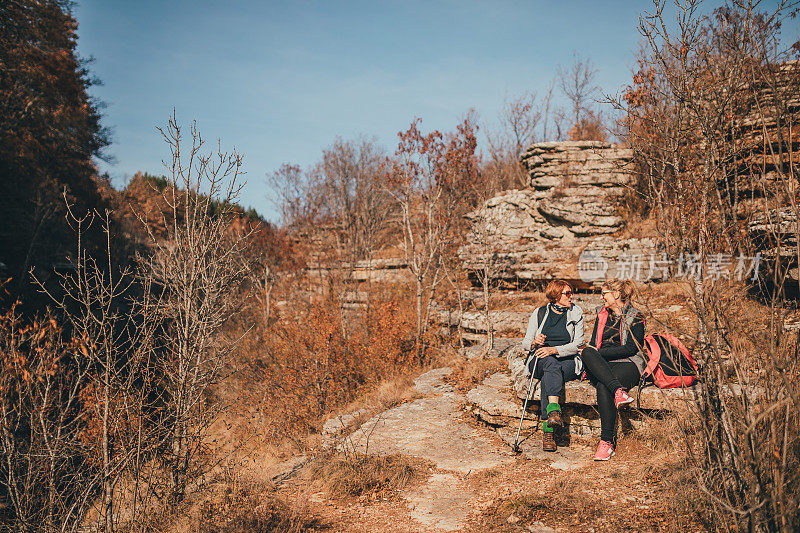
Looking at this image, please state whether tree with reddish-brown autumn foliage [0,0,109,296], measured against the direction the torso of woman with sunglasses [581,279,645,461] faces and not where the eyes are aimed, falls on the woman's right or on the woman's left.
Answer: on the woman's right

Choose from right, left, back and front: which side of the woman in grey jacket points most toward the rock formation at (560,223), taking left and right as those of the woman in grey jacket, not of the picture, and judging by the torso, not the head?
back

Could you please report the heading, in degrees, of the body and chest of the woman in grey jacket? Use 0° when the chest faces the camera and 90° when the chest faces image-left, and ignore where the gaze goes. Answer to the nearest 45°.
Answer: approximately 0°

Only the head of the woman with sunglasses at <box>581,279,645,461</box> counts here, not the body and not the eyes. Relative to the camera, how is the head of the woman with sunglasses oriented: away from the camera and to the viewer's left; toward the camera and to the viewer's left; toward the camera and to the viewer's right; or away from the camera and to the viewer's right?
toward the camera and to the viewer's left

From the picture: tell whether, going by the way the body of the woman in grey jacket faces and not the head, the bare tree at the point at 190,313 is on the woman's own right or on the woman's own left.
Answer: on the woman's own right

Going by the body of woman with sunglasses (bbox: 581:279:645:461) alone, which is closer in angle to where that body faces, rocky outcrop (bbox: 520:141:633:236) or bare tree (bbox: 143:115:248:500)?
the bare tree

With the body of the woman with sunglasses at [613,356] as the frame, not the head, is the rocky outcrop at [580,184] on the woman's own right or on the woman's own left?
on the woman's own right

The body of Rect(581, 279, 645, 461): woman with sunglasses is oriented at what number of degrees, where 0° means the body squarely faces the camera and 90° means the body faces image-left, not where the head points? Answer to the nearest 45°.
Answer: approximately 45°

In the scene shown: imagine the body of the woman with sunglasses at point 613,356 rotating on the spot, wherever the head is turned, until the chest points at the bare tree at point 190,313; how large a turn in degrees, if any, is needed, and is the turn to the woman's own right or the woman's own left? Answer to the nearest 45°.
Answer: approximately 45° to the woman's own right

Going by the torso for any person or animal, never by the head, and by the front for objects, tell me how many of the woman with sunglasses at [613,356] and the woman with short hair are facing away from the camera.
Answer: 0
